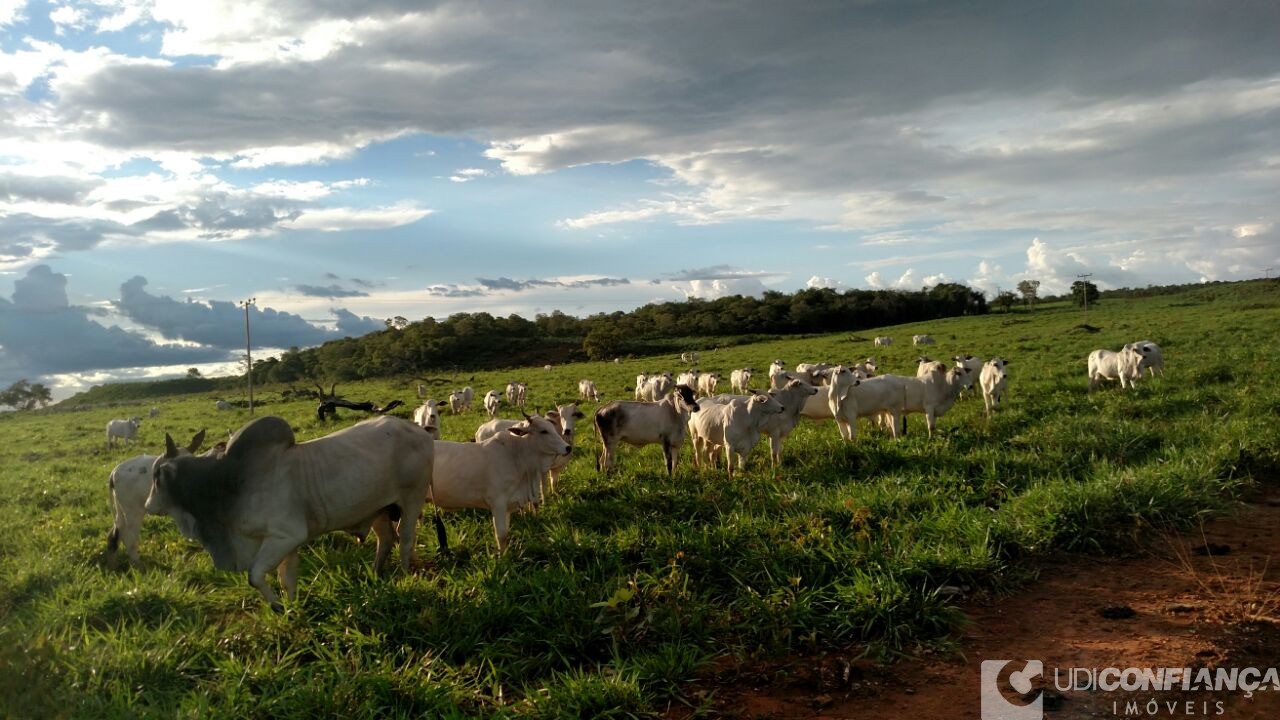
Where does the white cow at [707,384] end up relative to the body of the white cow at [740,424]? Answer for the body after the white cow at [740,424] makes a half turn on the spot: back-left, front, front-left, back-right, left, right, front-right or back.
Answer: front-right

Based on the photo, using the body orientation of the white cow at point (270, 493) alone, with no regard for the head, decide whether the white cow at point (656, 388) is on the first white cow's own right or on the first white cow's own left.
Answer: on the first white cow's own right

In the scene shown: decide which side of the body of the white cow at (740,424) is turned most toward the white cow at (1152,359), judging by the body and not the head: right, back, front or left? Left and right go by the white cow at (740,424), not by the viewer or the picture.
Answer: left

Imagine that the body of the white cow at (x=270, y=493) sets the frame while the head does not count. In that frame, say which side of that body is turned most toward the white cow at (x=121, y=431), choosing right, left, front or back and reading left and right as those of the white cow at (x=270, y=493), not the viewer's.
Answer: right

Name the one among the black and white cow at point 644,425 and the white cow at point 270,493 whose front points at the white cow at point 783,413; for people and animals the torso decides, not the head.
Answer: the black and white cow at point 644,425

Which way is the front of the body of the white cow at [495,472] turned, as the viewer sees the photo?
to the viewer's right

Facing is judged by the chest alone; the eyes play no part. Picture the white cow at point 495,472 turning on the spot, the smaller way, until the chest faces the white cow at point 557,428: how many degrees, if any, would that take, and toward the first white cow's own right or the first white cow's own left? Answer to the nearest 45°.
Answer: approximately 90° to the first white cow's own left

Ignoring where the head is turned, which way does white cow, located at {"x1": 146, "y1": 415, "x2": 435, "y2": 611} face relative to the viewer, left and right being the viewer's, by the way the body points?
facing to the left of the viewer

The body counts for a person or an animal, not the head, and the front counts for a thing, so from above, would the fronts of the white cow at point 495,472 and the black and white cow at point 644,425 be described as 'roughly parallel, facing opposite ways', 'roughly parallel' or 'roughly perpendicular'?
roughly parallel

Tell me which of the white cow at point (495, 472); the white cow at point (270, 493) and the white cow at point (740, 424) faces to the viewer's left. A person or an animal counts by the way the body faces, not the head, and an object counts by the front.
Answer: the white cow at point (270, 493)

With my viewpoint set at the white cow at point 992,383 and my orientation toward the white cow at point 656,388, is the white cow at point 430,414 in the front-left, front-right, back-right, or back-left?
front-left

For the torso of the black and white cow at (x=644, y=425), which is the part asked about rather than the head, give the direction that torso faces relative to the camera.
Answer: to the viewer's right

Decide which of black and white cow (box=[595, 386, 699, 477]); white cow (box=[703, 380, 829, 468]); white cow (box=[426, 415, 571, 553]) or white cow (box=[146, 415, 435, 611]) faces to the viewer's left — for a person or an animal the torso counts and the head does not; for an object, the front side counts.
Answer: white cow (box=[146, 415, 435, 611])

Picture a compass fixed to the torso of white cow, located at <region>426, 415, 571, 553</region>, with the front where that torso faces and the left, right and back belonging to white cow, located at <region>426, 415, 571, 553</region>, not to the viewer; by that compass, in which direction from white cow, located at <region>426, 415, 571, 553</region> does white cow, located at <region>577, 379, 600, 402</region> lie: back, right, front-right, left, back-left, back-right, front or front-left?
left
